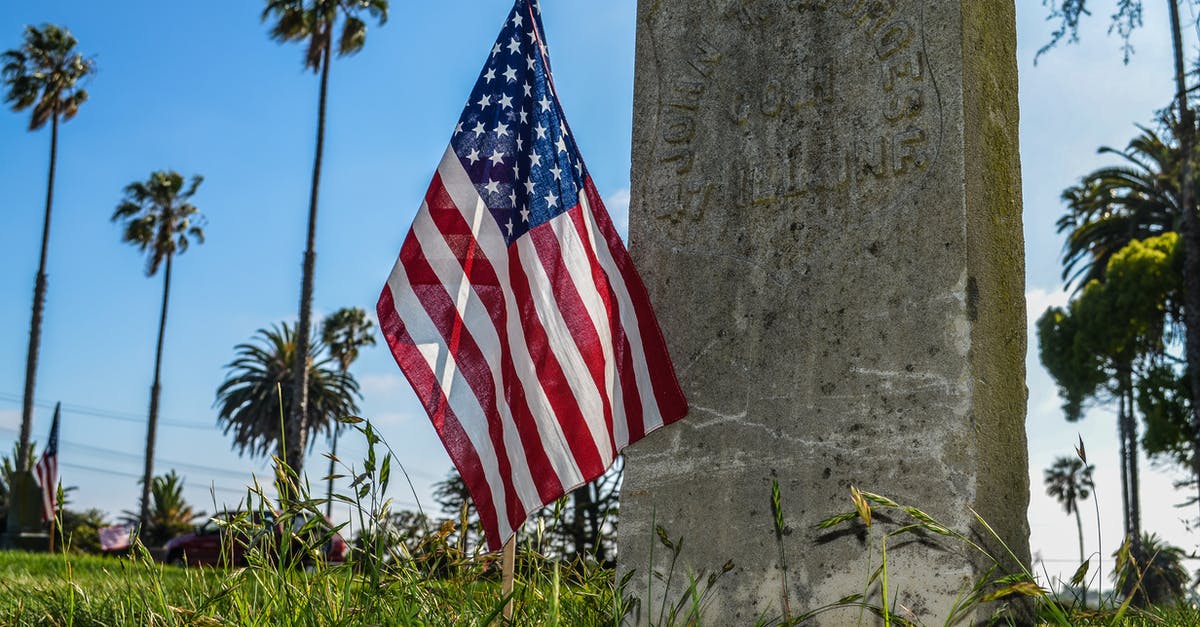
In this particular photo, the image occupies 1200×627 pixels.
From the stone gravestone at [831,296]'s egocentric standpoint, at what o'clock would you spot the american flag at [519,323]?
The american flag is roughly at 3 o'clock from the stone gravestone.

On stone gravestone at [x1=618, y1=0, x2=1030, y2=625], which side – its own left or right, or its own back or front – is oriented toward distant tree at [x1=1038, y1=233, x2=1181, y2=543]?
back

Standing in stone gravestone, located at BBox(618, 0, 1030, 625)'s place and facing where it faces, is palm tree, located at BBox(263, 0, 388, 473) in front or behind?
behind

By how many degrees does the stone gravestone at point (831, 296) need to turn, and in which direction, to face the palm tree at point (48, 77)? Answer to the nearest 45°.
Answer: approximately 135° to its right

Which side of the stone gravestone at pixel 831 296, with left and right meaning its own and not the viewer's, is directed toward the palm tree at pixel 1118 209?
back

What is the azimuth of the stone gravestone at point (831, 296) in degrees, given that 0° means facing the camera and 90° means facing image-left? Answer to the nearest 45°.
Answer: approximately 0°
